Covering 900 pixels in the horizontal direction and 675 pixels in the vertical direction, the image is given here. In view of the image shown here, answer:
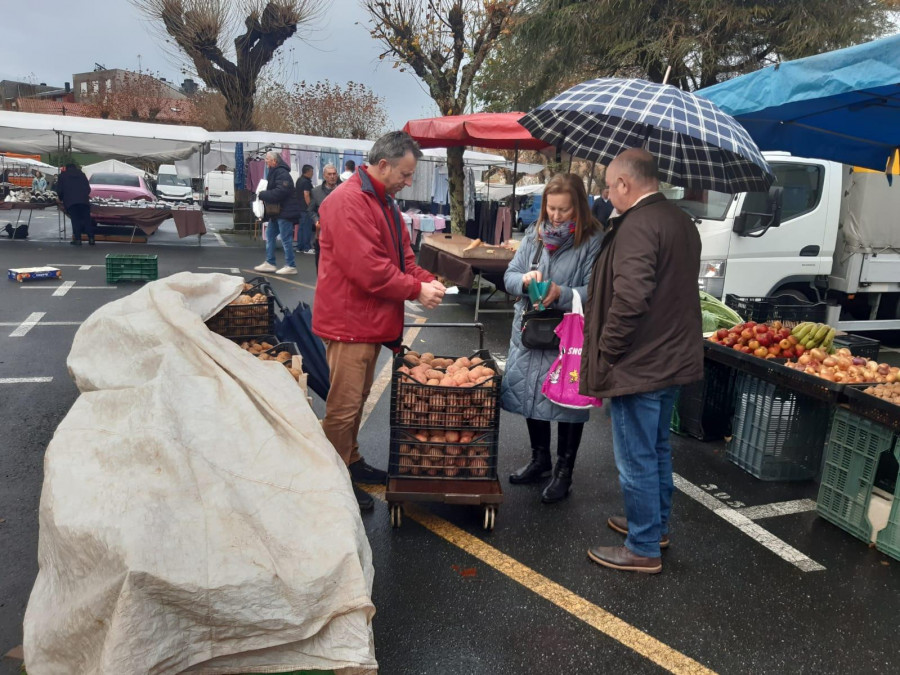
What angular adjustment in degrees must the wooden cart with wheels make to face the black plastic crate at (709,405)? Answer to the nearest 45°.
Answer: approximately 135° to its left

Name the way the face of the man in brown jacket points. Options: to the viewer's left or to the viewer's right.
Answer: to the viewer's left

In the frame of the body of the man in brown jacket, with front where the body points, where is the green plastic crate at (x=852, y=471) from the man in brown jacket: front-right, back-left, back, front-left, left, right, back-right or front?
back-right

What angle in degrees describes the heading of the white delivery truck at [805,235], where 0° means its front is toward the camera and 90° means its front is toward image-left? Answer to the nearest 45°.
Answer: approximately 45°

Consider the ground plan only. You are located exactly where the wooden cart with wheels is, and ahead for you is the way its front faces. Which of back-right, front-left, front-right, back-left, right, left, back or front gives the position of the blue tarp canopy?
back-left

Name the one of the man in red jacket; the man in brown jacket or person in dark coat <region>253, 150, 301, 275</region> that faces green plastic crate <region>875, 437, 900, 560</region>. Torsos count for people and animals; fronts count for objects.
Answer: the man in red jacket

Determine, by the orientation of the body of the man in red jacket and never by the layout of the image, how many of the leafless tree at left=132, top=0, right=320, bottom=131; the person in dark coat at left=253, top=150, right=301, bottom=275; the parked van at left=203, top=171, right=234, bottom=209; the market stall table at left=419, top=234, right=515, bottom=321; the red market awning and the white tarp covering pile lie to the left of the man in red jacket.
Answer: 5

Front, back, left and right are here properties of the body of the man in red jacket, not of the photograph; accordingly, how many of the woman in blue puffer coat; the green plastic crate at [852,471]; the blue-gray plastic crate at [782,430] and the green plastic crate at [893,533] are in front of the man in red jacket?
4

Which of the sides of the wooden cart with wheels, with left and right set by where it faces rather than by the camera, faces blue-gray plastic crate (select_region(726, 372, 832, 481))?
left

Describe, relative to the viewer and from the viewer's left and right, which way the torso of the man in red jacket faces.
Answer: facing to the right of the viewer

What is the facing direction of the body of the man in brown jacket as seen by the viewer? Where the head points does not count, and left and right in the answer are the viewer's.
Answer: facing to the left of the viewer
